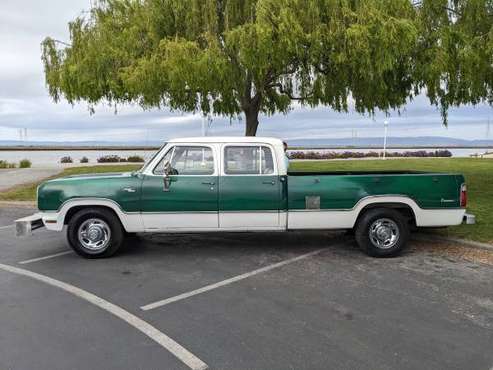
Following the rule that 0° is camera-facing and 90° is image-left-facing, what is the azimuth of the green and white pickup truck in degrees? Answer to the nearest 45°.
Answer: approximately 90°

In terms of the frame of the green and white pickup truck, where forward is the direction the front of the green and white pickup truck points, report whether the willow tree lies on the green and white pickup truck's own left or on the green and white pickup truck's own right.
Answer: on the green and white pickup truck's own right
